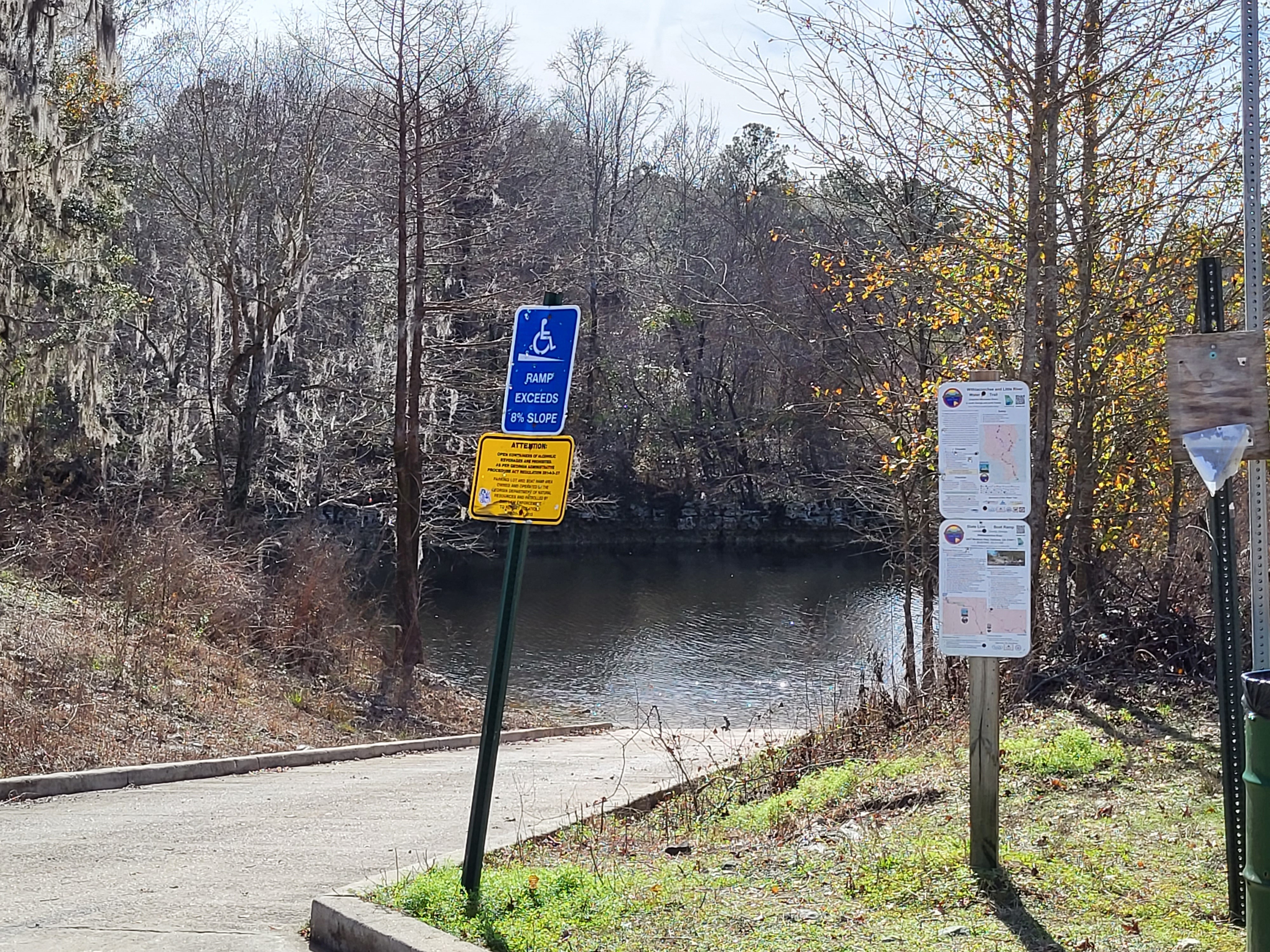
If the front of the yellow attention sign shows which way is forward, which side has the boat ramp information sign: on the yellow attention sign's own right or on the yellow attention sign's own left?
on the yellow attention sign's own left

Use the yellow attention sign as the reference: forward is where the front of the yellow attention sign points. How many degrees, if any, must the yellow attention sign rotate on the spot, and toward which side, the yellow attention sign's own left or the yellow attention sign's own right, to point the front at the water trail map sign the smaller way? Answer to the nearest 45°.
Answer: approximately 90° to the yellow attention sign's own left

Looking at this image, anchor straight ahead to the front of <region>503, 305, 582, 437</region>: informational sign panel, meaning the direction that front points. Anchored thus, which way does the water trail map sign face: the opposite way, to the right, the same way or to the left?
the same way

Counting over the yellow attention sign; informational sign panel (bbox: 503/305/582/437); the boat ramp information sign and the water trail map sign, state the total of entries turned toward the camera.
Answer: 4

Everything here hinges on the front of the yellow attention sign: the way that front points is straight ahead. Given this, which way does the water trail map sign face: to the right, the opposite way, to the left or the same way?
the same way

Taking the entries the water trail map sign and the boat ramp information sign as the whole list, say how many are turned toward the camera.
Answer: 2

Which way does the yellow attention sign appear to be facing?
toward the camera

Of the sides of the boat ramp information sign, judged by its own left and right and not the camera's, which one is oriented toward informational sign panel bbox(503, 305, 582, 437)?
right

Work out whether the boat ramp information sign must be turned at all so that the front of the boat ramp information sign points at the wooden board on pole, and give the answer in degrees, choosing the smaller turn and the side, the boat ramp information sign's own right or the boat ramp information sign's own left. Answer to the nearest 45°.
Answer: approximately 45° to the boat ramp information sign's own left

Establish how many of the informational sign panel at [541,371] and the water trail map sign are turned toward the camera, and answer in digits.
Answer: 2

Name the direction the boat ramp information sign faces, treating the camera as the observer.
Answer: facing the viewer

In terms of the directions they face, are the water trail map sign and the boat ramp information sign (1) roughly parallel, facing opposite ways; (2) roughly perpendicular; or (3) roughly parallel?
roughly parallel

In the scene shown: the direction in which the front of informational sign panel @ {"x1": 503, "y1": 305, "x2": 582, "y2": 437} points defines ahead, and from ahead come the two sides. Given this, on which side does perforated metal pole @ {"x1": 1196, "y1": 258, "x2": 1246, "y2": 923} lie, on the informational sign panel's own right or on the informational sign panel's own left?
on the informational sign panel's own left

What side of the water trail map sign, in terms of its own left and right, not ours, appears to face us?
front

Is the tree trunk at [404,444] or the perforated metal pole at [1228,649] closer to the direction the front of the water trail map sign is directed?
the perforated metal pole

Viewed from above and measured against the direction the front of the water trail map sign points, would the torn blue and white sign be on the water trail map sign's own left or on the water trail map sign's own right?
on the water trail map sign's own left

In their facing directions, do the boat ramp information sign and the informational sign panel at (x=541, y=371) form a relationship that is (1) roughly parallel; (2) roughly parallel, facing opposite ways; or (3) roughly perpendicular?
roughly parallel

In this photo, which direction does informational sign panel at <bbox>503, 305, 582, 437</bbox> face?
toward the camera

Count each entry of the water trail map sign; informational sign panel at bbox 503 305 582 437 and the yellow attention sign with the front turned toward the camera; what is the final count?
3
